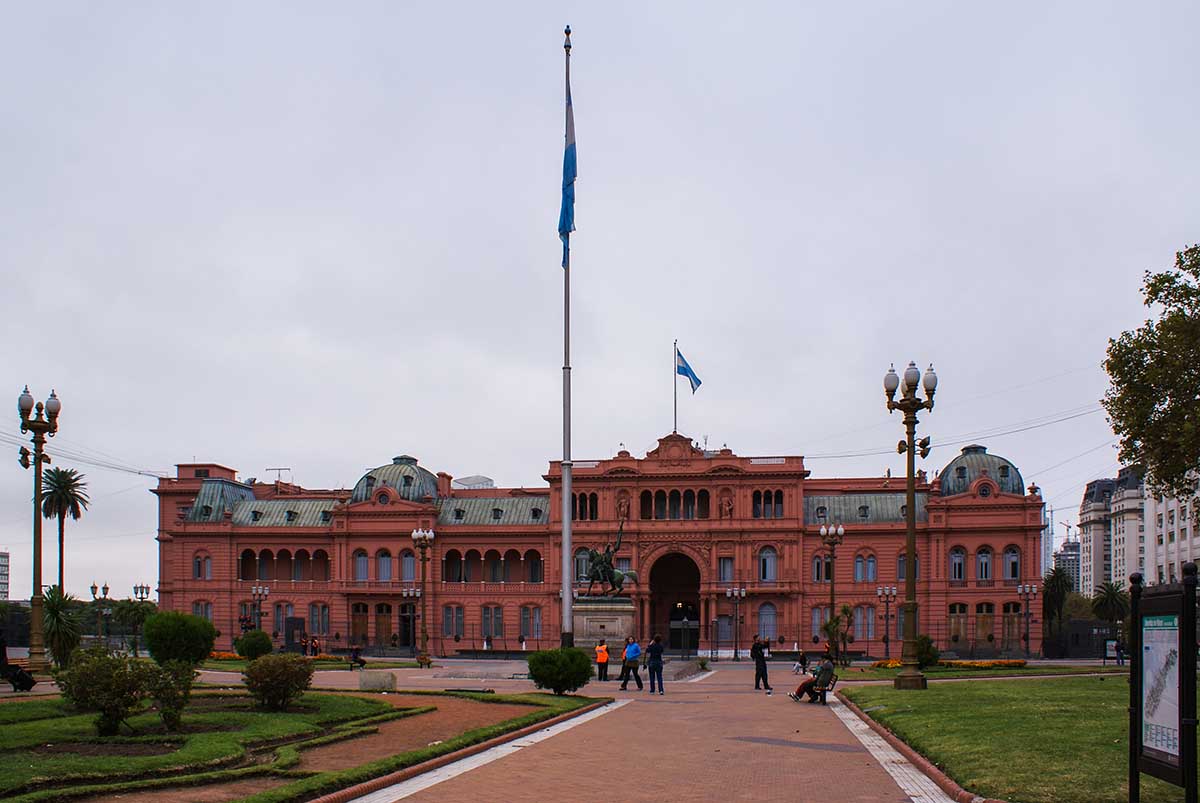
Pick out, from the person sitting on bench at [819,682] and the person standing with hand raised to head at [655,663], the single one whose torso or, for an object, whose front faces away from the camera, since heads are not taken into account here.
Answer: the person standing with hand raised to head

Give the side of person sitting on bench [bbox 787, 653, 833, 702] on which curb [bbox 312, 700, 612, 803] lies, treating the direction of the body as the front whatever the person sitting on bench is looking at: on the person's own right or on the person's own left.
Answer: on the person's own left

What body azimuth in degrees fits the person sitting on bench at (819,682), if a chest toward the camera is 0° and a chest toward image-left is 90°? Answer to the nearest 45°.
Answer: approximately 90°

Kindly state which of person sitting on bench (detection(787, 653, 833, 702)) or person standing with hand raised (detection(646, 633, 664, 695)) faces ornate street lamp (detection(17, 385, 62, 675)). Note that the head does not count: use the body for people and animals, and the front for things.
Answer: the person sitting on bench

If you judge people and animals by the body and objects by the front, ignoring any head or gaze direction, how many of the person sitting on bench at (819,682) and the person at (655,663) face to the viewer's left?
1

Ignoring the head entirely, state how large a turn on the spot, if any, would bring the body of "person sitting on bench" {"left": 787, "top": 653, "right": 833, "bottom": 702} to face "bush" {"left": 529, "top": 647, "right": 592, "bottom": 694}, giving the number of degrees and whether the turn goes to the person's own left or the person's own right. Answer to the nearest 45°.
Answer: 0° — they already face it

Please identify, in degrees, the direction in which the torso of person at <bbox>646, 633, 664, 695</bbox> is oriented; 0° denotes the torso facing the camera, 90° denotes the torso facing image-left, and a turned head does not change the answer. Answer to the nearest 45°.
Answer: approximately 180°
